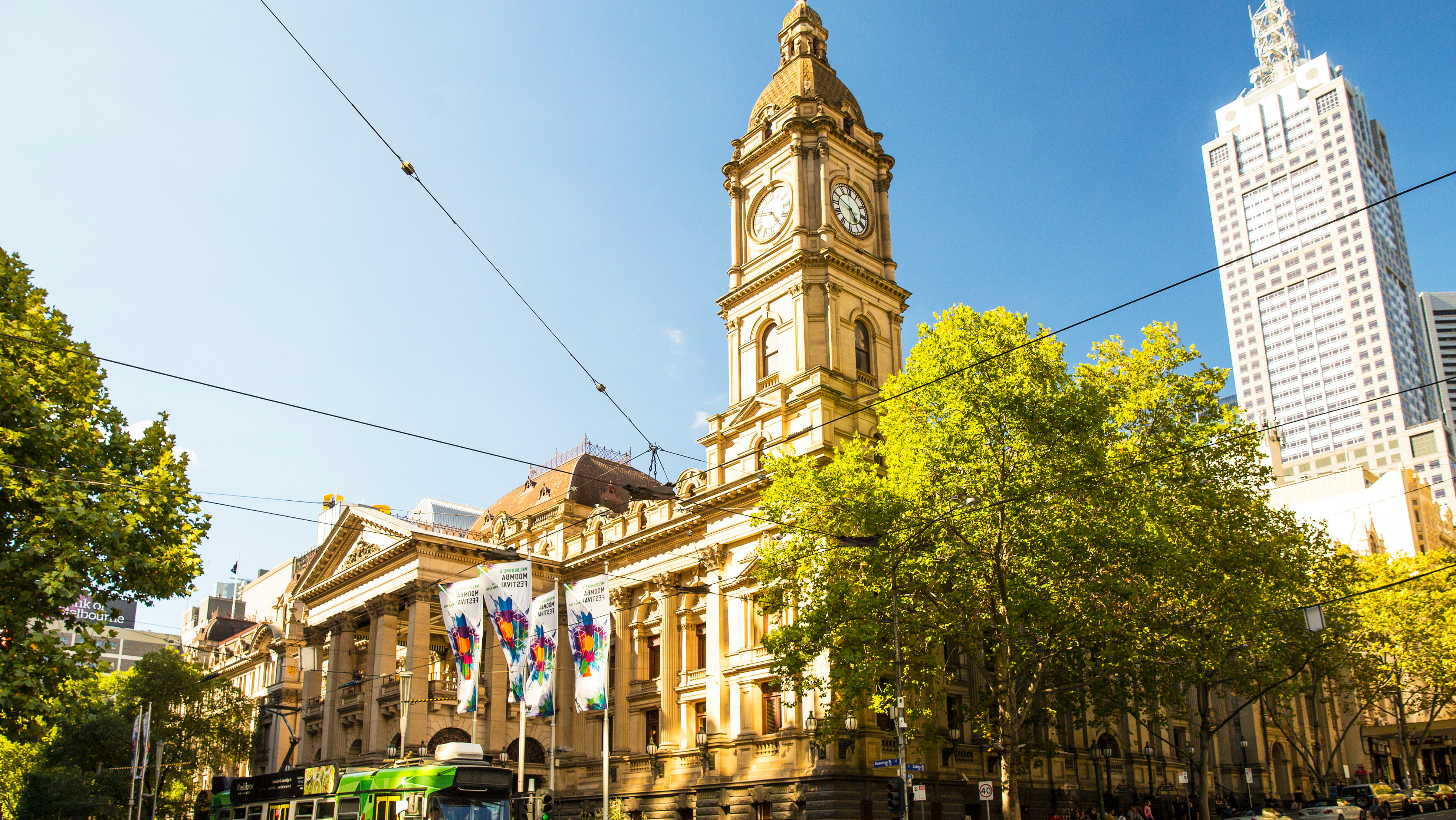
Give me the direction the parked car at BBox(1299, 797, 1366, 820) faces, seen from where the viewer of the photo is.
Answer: facing away from the viewer and to the right of the viewer

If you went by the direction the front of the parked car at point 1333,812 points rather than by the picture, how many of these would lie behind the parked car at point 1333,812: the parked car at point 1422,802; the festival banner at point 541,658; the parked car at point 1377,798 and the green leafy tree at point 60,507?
2

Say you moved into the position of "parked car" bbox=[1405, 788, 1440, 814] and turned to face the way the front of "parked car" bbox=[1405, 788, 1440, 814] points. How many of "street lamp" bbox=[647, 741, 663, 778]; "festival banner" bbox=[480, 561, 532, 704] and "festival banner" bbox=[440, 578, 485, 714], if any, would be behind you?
3

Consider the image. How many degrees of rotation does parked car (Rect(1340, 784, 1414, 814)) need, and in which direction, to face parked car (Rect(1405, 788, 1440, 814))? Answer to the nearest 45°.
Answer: approximately 45° to its left

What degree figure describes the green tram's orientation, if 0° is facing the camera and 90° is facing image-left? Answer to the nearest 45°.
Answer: approximately 315°

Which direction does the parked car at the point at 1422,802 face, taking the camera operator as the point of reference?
facing away from the viewer and to the right of the viewer

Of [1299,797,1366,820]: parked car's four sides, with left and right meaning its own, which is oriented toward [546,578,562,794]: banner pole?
back

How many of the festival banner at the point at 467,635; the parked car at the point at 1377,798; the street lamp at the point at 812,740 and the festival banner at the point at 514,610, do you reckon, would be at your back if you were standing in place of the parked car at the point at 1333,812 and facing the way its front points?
3

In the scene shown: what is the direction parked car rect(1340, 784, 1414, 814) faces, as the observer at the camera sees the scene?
facing away from the viewer and to the right of the viewer

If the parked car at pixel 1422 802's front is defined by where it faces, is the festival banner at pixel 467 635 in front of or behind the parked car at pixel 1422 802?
behind

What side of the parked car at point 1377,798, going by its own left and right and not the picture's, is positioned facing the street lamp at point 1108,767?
back

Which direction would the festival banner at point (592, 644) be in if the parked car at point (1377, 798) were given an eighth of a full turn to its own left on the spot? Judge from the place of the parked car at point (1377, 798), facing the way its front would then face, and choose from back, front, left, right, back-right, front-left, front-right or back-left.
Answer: back-left
